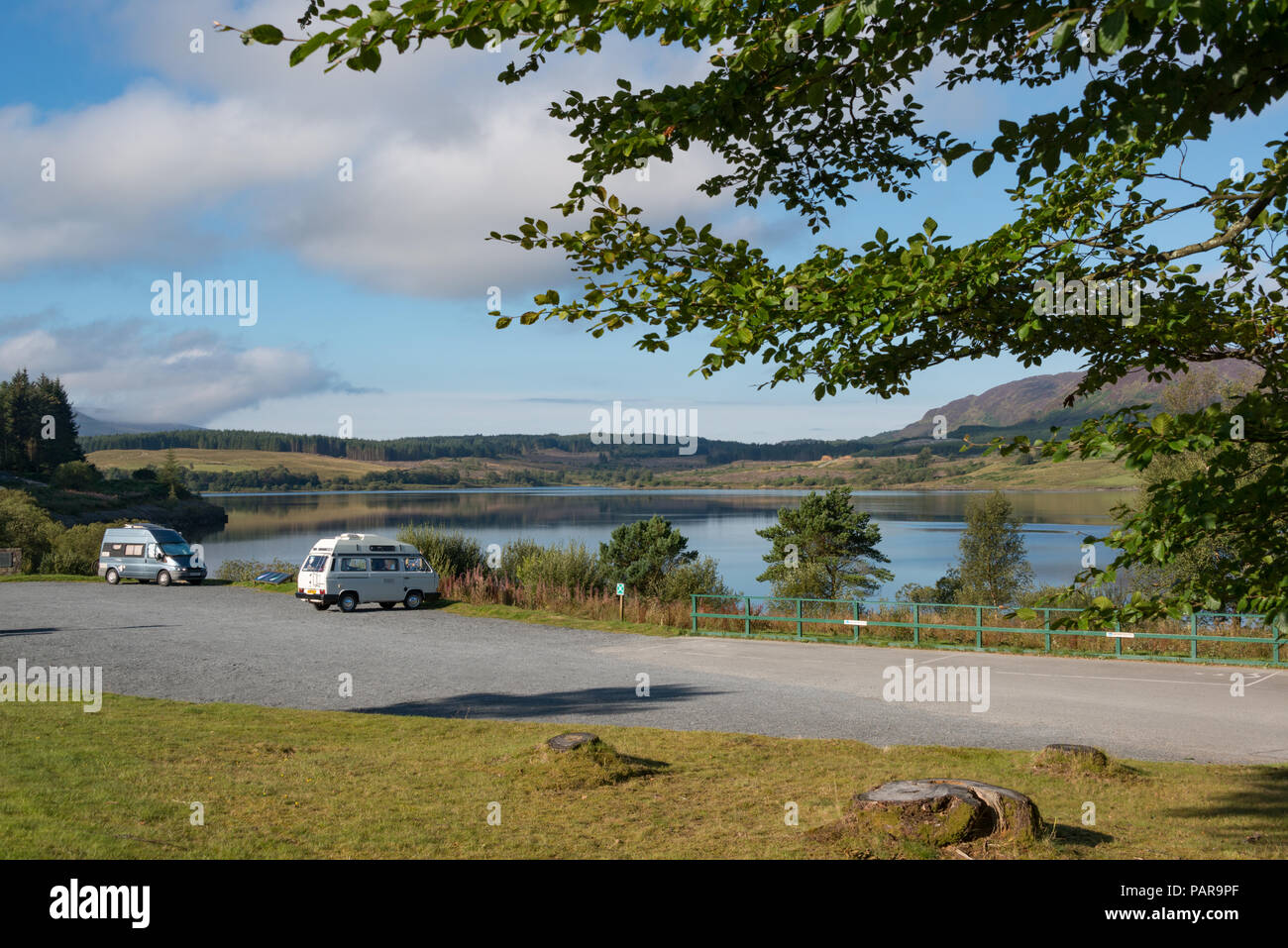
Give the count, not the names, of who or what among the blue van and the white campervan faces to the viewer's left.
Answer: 0

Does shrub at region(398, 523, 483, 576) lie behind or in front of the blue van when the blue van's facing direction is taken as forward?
in front

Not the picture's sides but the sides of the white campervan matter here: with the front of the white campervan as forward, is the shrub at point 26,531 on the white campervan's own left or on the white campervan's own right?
on the white campervan's own left

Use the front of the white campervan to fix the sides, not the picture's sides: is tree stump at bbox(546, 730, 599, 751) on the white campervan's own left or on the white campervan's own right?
on the white campervan's own right

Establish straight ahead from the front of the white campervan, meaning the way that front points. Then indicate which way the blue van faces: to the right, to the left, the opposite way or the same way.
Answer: to the right

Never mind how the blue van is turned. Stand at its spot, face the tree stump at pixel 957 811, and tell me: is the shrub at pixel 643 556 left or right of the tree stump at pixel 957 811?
left

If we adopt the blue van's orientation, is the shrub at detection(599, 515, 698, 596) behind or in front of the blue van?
in front

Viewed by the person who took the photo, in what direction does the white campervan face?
facing away from the viewer and to the right of the viewer

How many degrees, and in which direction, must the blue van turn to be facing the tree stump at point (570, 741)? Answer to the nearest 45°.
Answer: approximately 45° to its right

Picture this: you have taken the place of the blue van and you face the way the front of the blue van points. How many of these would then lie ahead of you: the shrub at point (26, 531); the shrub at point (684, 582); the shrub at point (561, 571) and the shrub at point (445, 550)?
3

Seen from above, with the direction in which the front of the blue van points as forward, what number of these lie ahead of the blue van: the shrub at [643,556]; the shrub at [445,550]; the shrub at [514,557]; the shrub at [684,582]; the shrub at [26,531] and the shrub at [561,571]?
5

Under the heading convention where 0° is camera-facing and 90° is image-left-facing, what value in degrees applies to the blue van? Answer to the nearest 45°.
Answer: approximately 315°
